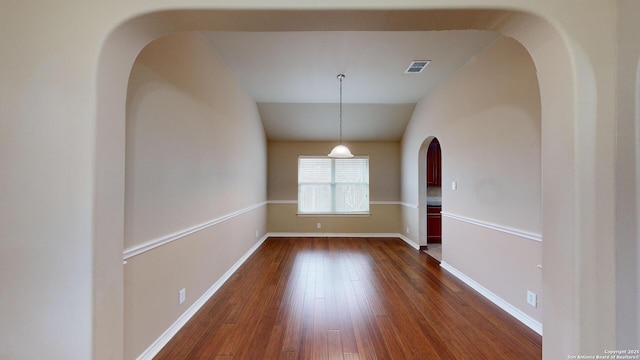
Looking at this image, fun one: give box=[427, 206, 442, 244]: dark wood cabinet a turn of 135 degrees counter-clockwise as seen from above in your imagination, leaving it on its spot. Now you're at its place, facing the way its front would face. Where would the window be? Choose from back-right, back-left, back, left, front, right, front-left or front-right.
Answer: back-left

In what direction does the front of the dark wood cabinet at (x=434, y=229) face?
toward the camera
